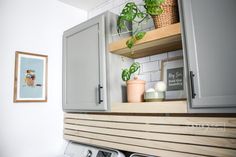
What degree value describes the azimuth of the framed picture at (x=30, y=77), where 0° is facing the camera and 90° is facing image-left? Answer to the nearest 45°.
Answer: approximately 315°

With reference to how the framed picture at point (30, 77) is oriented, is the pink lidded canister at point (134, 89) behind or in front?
in front

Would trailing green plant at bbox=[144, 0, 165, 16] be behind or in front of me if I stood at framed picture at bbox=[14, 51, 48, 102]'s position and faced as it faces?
in front

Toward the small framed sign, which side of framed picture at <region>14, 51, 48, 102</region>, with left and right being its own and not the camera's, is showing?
front

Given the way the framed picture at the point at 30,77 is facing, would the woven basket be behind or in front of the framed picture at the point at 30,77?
in front

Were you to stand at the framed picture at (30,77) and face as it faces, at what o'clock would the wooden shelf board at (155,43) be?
The wooden shelf board is roughly at 12 o'clock from the framed picture.
